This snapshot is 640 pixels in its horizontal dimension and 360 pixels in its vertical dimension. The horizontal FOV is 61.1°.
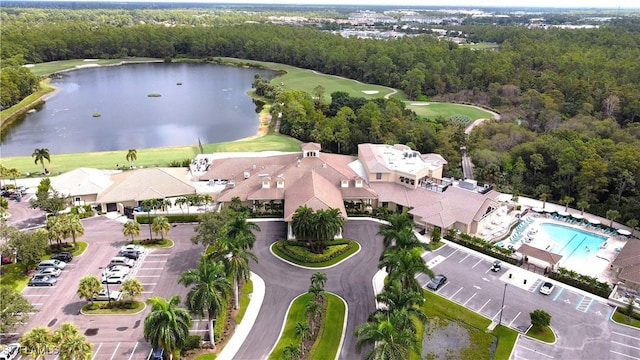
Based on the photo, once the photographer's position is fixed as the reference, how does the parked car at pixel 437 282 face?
facing the viewer and to the left of the viewer

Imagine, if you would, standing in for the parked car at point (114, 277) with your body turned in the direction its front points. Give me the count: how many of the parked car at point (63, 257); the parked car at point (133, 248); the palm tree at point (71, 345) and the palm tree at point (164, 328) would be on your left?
2

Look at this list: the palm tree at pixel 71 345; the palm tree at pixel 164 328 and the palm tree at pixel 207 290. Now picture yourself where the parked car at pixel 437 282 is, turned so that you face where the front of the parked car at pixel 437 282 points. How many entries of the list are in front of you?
3

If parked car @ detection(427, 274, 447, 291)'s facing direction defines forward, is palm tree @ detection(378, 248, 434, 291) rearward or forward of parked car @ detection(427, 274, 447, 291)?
forward

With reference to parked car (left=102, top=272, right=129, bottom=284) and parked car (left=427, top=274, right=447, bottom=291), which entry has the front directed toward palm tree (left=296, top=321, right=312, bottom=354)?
parked car (left=427, top=274, right=447, bottom=291)

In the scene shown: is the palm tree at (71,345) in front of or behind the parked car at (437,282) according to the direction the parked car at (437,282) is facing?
in front

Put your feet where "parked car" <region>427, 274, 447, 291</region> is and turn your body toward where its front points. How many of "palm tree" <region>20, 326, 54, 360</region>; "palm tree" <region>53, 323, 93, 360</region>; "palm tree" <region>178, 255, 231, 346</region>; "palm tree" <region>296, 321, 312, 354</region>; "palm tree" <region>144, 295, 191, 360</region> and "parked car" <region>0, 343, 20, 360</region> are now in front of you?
6

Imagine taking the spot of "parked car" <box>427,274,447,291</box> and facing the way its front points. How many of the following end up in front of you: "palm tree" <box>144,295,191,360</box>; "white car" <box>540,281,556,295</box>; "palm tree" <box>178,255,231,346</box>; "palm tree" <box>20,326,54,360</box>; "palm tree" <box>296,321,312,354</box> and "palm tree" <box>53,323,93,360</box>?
5

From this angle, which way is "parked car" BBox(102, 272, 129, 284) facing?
to the viewer's left

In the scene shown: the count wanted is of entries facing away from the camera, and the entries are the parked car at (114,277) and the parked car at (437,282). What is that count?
0

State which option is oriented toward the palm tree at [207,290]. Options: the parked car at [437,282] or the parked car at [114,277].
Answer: the parked car at [437,282]

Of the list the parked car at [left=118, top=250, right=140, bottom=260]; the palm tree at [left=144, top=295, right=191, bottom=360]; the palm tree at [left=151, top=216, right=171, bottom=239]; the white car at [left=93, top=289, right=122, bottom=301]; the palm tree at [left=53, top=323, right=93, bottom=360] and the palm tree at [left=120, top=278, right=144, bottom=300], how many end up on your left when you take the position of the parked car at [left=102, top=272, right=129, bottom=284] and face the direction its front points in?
4

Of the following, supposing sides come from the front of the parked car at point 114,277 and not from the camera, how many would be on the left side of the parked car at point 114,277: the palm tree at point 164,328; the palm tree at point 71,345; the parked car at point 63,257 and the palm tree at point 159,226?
2
